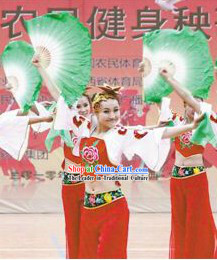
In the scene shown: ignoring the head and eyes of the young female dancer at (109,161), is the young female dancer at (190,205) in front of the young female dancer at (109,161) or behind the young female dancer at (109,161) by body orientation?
behind

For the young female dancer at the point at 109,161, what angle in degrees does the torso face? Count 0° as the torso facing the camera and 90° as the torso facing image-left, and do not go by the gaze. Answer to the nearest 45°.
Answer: approximately 45°
